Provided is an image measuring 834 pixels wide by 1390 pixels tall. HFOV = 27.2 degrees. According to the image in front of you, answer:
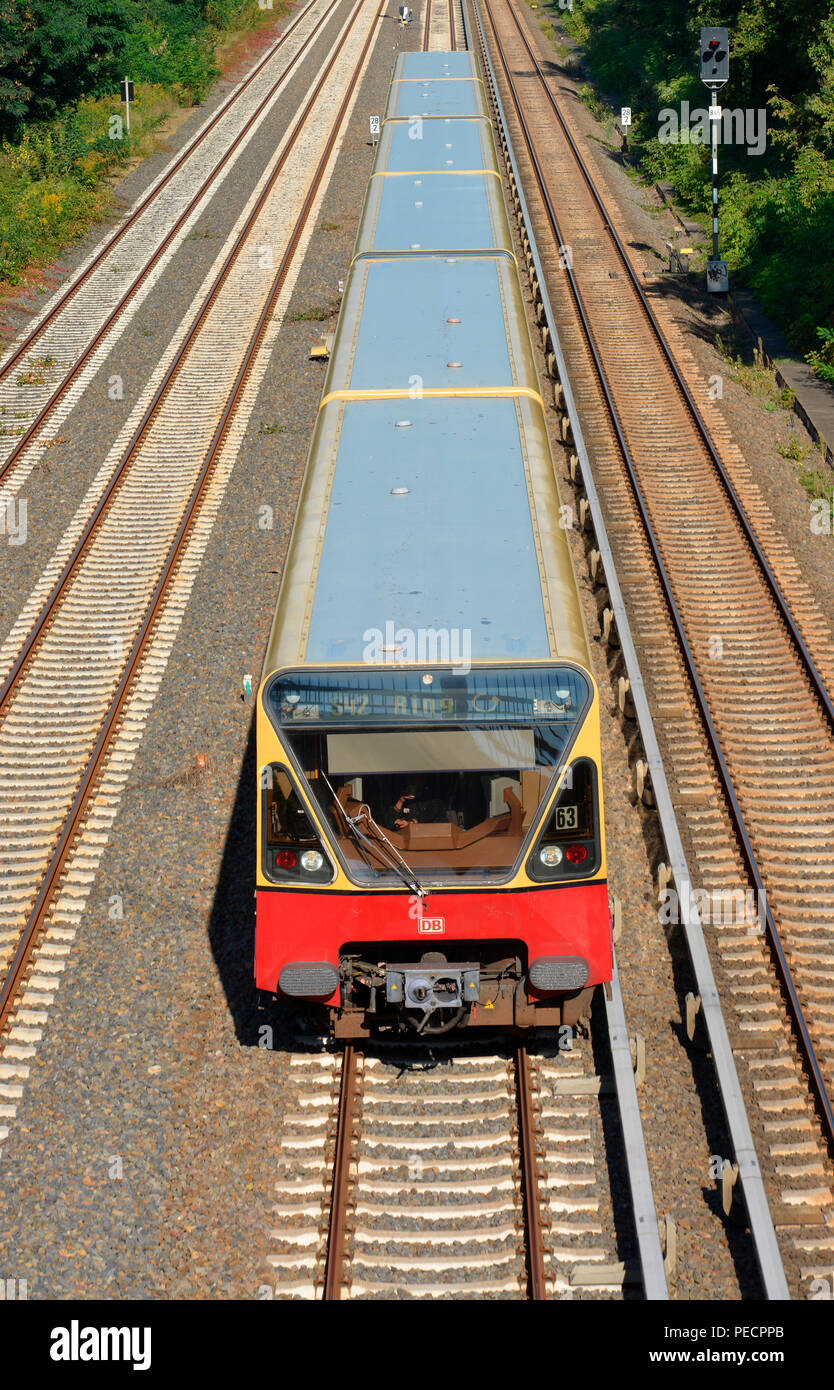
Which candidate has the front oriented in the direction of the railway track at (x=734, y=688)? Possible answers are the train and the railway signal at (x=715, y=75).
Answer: the railway signal

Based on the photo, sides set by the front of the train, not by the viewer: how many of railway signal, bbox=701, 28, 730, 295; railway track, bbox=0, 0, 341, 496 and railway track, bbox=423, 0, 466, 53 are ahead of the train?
0

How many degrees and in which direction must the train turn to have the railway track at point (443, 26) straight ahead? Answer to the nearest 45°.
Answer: approximately 180°

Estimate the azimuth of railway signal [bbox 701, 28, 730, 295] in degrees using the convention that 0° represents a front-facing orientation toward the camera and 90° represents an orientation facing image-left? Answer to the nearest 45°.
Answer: approximately 0°

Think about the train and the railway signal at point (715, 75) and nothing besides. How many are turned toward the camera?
2

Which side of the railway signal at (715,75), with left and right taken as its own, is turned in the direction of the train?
front

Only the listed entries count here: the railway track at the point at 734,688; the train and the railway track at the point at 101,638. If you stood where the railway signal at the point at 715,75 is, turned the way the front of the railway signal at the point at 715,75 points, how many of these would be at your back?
0

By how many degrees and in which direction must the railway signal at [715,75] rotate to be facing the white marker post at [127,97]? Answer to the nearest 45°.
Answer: approximately 135° to its right

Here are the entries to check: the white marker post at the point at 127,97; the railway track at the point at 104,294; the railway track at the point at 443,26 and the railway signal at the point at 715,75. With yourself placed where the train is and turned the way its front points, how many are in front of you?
0

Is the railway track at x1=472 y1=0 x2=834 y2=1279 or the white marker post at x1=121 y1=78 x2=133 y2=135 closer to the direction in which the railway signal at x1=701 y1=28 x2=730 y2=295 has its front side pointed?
the railway track

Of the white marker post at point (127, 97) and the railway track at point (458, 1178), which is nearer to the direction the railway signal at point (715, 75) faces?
the railway track

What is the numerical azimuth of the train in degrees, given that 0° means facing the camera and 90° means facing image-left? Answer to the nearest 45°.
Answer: approximately 0°

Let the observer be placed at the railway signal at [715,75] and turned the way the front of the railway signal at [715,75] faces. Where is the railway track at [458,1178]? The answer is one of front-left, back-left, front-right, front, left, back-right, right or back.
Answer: front

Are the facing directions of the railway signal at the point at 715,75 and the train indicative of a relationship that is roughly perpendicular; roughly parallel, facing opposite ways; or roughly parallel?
roughly parallel

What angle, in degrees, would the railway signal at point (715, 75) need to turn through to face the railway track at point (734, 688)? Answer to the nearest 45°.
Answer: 0° — it already faces it
